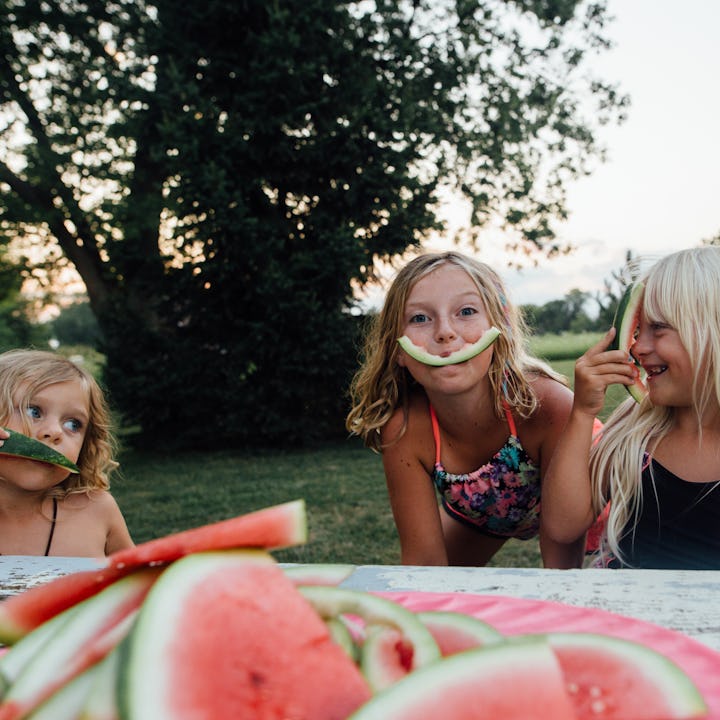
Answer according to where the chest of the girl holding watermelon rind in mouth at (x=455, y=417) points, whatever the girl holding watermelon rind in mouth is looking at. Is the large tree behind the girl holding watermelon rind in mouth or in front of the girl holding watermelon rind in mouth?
behind

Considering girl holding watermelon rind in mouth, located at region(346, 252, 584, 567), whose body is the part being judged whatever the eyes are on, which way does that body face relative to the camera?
toward the camera

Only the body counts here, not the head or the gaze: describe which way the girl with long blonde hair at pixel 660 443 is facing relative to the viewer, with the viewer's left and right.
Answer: facing the viewer and to the left of the viewer

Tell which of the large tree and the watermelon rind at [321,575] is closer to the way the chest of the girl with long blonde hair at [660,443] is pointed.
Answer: the watermelon rind

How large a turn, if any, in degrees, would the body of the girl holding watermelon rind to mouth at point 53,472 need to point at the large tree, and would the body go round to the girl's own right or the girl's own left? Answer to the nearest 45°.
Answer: approximately 180°

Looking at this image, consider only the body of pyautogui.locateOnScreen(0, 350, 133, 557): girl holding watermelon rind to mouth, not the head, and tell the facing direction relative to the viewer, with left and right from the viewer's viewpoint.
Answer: facing the viewer

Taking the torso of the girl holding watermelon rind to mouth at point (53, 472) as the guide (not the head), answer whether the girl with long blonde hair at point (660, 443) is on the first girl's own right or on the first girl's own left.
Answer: on the first girl's own left

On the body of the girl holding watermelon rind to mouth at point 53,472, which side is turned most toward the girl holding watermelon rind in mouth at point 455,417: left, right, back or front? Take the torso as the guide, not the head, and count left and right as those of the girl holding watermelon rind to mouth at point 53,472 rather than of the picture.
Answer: left

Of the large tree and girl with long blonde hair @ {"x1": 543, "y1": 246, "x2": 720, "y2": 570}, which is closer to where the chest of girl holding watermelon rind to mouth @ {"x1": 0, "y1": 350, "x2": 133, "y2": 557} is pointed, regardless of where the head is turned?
the girl with long blonde hair

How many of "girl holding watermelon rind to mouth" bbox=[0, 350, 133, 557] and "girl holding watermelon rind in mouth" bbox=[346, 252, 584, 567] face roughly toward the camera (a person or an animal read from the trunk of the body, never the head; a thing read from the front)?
2

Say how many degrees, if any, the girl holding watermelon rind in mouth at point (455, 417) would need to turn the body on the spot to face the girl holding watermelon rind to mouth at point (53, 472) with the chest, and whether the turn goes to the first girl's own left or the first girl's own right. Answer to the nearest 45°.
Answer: approximately 45° to the first girl's own right

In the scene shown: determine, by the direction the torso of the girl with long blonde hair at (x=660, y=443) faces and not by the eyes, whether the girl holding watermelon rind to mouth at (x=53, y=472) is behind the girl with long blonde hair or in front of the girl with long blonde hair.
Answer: in front

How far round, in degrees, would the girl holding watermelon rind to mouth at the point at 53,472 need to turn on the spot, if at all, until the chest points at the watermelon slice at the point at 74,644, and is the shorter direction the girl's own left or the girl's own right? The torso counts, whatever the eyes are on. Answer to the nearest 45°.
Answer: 0° — they already face it
